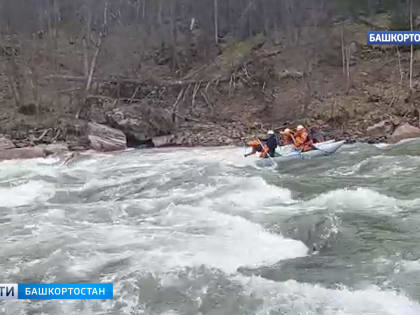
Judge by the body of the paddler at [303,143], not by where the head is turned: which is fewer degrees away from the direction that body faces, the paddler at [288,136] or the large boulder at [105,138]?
the large boulder

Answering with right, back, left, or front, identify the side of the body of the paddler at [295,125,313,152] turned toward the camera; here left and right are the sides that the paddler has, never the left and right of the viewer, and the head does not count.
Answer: left

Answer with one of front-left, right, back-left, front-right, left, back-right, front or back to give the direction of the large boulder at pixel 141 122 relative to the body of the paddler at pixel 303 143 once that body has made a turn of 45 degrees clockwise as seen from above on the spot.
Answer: front

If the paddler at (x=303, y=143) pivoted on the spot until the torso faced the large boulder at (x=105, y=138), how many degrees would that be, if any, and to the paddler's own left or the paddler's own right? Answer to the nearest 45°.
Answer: approximately 45° to the paddler's own right

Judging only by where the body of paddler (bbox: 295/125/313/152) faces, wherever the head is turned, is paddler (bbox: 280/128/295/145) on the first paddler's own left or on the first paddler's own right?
on the first paddler's own right

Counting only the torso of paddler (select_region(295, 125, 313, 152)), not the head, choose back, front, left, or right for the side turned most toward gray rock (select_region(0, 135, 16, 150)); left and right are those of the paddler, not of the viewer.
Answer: front

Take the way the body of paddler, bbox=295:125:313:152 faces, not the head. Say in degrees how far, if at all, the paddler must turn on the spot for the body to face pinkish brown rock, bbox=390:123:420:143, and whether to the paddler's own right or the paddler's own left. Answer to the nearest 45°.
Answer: approximately 135° to the paddler's own right

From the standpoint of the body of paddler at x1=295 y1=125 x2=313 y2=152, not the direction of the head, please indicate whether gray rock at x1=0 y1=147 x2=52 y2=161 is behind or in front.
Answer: in front

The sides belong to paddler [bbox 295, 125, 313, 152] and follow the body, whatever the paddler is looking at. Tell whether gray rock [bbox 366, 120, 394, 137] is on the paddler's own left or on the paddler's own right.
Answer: on the paddler's own right

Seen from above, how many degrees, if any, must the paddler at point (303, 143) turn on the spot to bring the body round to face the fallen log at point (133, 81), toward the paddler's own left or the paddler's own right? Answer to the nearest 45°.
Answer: approximately 45° to the paddler's own right
